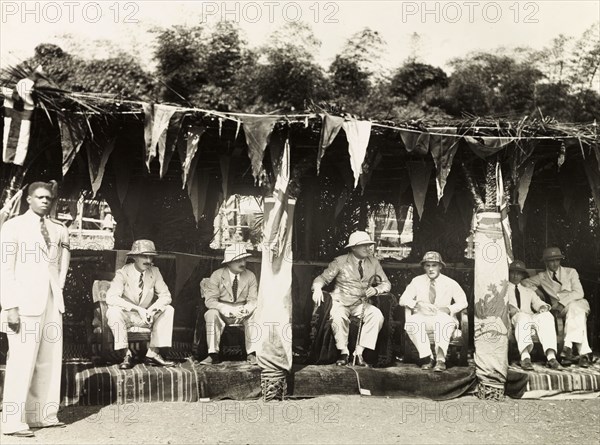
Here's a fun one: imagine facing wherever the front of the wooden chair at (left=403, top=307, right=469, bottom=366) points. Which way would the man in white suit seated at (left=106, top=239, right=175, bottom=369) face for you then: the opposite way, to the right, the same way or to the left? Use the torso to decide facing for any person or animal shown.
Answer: the same way

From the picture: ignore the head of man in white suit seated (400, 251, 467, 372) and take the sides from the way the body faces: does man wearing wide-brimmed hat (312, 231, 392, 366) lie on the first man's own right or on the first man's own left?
on the first man's own right

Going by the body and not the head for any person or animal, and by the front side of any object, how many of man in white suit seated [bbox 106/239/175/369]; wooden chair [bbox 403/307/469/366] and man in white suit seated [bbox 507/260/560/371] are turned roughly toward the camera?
3

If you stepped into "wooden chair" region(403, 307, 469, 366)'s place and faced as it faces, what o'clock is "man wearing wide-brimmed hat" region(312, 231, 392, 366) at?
The man wearing wide-brimmed hat is roughly at 3 o'clock from the wooden chair.

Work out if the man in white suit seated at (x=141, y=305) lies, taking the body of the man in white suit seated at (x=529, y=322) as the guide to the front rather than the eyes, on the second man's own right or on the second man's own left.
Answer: on the second man's own right

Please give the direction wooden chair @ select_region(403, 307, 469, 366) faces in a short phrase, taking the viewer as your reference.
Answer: facing the viewer

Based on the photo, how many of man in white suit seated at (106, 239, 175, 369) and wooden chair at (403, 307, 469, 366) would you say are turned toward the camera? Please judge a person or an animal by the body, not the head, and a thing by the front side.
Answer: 2

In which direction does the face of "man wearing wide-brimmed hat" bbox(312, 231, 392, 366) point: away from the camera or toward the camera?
toward the camera

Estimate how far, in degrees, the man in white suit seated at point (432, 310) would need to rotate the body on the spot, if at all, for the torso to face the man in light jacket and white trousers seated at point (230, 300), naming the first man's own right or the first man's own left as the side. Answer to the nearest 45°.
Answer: approximately 90° to the first man's own right

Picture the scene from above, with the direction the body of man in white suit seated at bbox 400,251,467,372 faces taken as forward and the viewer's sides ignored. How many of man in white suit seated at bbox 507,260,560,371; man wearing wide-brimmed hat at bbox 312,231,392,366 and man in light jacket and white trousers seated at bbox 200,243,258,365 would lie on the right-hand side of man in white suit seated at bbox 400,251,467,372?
2

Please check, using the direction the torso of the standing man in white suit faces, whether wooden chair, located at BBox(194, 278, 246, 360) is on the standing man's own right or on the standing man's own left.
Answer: on the standing man's own left

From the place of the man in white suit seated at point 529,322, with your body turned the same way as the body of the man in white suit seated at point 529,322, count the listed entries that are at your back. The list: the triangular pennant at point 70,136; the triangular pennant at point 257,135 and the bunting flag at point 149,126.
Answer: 0

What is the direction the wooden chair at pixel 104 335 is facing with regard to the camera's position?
facing the viewer and to the right of the viewer

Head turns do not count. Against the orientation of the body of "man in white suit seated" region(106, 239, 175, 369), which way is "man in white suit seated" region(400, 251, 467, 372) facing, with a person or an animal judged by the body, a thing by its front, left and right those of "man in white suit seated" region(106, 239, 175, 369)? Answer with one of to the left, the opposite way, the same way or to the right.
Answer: the same way

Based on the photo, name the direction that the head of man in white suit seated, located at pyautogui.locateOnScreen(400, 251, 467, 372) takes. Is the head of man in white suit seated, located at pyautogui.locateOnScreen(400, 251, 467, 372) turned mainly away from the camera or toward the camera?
toward the camera

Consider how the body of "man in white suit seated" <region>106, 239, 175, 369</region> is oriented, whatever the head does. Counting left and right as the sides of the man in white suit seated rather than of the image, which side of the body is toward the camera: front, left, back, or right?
front
